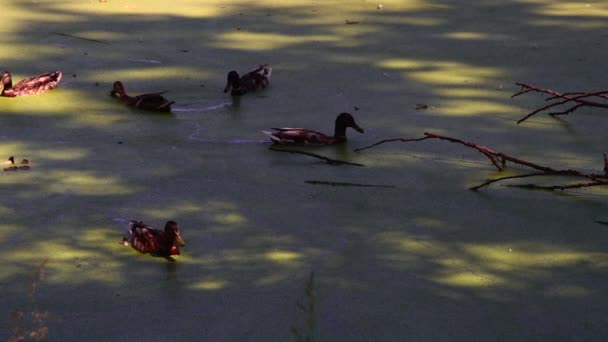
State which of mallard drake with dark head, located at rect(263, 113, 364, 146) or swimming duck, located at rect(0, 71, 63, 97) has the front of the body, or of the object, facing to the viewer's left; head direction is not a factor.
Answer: the swimming duck

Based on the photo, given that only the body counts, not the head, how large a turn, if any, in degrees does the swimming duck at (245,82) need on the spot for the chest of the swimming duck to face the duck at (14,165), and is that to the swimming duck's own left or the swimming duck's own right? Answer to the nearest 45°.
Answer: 0° — it already faces it

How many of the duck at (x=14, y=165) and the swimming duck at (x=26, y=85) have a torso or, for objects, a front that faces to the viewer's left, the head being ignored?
2

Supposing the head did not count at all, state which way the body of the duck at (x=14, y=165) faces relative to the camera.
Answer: to the viewer's left

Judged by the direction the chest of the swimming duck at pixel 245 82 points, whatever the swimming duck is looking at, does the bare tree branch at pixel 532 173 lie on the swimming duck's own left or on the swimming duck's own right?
on the swimming duck's own left

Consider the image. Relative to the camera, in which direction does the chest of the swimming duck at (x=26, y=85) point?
to the viewer's left

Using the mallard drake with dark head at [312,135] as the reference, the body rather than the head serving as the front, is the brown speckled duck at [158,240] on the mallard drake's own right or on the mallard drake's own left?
on the mallard drake's own right

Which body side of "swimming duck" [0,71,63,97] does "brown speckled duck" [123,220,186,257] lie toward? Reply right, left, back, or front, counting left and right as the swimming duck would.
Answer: left

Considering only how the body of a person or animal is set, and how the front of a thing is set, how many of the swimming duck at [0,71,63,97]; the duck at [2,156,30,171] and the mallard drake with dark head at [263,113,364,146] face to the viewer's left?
2

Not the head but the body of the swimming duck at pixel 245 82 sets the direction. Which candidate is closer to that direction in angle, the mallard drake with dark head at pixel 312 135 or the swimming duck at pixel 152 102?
the swimming duck

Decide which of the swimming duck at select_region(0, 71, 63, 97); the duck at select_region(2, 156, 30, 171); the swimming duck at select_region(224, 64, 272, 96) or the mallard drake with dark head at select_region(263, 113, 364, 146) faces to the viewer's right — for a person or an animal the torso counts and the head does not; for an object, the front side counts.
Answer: the mallard drake with dark head

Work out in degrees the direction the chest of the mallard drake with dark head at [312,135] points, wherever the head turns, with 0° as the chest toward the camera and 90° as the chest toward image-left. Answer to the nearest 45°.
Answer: approximately 270°

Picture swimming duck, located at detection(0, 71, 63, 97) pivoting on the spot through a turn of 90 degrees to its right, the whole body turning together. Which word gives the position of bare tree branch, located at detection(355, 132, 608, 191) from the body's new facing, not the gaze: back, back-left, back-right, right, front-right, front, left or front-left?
back-right
